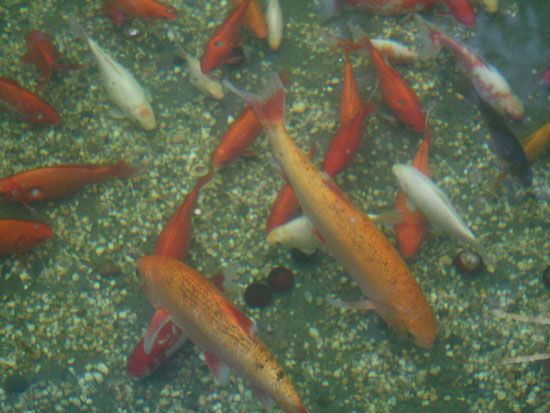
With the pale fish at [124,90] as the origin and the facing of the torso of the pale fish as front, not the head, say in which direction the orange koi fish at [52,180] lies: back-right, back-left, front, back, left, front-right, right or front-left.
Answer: right

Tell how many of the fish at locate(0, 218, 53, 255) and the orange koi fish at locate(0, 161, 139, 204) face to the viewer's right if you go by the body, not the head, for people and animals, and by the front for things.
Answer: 1

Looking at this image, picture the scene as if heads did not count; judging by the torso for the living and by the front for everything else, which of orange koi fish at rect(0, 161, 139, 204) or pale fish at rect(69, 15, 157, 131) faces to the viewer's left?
the orange koi fish

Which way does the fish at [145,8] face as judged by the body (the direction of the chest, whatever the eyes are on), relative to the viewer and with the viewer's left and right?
facing to the right of the viewer

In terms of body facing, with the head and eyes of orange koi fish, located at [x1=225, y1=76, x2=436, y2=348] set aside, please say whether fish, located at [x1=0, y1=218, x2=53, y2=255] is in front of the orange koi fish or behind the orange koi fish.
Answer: behind

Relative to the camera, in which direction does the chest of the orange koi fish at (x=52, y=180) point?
to the viewer's left

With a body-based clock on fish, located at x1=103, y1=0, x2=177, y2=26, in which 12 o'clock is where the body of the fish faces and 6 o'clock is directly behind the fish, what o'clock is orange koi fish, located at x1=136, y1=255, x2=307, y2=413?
The orange koi fish is roughly at 3 o'clock from the fish.

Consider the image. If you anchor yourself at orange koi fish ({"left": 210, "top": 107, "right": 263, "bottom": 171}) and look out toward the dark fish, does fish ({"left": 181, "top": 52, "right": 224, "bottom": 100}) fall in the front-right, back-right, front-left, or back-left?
back-left

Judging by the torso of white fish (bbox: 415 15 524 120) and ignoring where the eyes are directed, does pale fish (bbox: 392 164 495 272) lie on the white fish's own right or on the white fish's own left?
on the white fish's own right

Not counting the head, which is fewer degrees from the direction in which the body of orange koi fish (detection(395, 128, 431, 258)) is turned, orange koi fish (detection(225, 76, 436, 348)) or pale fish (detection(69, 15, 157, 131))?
the orange koi fish
